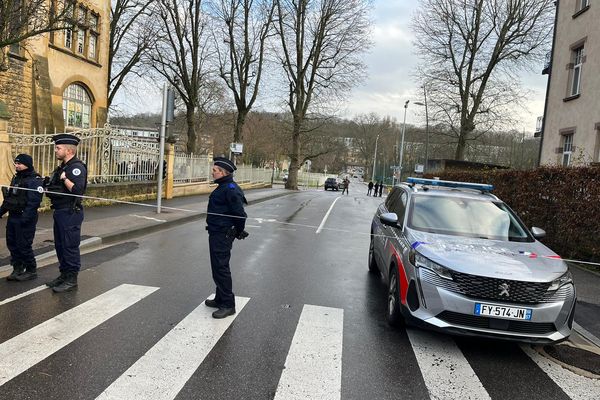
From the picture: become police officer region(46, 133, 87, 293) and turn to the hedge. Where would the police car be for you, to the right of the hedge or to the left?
right

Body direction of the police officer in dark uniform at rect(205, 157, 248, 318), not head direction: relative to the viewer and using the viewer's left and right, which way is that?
facing to the left of the viewer

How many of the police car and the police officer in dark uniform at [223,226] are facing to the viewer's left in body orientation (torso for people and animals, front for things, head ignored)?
1

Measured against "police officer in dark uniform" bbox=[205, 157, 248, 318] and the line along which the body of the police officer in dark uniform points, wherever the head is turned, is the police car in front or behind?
behind

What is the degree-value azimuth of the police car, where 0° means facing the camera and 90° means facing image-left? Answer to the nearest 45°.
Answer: approximately 315°

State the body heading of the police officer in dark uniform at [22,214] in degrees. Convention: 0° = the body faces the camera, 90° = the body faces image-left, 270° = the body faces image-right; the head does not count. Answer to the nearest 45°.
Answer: approximately 45°

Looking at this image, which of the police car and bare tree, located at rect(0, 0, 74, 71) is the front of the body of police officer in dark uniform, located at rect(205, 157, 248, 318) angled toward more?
the bare tree
